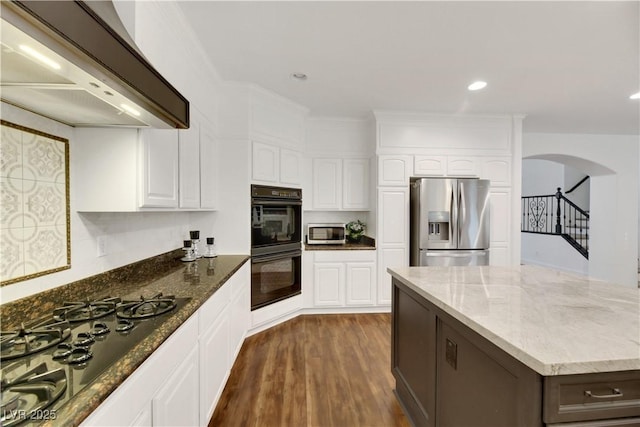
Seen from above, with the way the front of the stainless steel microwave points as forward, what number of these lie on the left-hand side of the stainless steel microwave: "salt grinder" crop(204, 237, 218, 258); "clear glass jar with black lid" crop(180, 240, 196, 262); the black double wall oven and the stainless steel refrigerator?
1

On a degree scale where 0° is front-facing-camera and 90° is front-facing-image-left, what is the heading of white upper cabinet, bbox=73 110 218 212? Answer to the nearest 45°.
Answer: approximately 315°

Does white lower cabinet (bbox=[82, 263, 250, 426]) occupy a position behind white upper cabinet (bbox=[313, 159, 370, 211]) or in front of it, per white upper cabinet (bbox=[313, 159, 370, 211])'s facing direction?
in front

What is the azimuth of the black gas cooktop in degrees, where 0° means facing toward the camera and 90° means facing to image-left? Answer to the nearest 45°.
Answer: approximately 315°

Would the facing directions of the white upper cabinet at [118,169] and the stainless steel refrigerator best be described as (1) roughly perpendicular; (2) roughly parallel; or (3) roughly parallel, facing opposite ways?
roughly perpendicular

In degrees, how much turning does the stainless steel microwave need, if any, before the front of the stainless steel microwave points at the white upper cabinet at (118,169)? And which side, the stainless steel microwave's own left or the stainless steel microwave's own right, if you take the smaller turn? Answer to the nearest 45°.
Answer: approximately 45° to the stainless steel microwave's own right

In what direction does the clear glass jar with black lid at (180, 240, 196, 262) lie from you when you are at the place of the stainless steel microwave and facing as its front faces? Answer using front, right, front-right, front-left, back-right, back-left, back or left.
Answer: front-right

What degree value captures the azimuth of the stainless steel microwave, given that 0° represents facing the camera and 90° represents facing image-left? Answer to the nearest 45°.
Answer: approximately 0°

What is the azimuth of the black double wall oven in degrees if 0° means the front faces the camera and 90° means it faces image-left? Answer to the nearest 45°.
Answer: approximately 315°

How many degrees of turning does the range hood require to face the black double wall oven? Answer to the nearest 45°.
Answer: approximately 90° to its left

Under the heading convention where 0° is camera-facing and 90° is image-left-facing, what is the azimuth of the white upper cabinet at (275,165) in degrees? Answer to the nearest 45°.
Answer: approximately 315°
